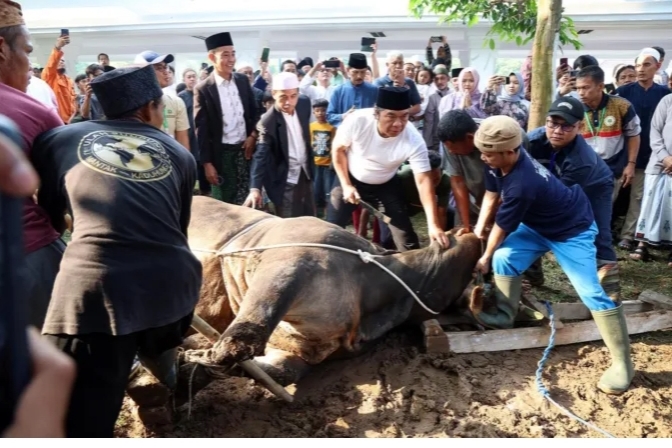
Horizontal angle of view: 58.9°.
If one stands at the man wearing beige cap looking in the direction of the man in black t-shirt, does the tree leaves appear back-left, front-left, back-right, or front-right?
back-right

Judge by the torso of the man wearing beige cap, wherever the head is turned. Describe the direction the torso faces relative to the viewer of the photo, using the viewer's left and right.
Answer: facing to the left of the viewer

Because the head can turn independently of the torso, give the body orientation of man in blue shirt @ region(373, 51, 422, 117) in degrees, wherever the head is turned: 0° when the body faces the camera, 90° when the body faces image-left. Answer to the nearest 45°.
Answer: approximately 0°

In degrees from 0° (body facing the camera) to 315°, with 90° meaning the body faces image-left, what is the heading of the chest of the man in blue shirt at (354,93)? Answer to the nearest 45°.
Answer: approximately 0°

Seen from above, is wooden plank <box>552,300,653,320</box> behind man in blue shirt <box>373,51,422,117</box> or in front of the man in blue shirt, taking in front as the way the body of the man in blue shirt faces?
in front

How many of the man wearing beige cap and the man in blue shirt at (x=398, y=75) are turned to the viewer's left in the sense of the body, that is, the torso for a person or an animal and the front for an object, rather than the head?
1

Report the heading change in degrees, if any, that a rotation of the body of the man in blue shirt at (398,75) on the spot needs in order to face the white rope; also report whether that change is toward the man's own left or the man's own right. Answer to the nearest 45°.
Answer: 0° — they already face it

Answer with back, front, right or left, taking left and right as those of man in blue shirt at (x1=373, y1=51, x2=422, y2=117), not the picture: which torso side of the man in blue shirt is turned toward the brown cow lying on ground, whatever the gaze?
front

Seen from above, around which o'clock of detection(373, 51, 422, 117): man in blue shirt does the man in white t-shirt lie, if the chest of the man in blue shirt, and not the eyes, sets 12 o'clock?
The man in white t-shirt is roughly at 12 o'clock from the man in blue shirt.

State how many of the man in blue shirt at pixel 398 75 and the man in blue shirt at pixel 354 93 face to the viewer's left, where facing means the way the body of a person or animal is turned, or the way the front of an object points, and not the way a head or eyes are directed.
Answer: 0

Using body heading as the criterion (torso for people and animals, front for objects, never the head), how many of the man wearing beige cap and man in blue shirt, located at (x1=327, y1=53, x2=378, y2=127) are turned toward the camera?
1
